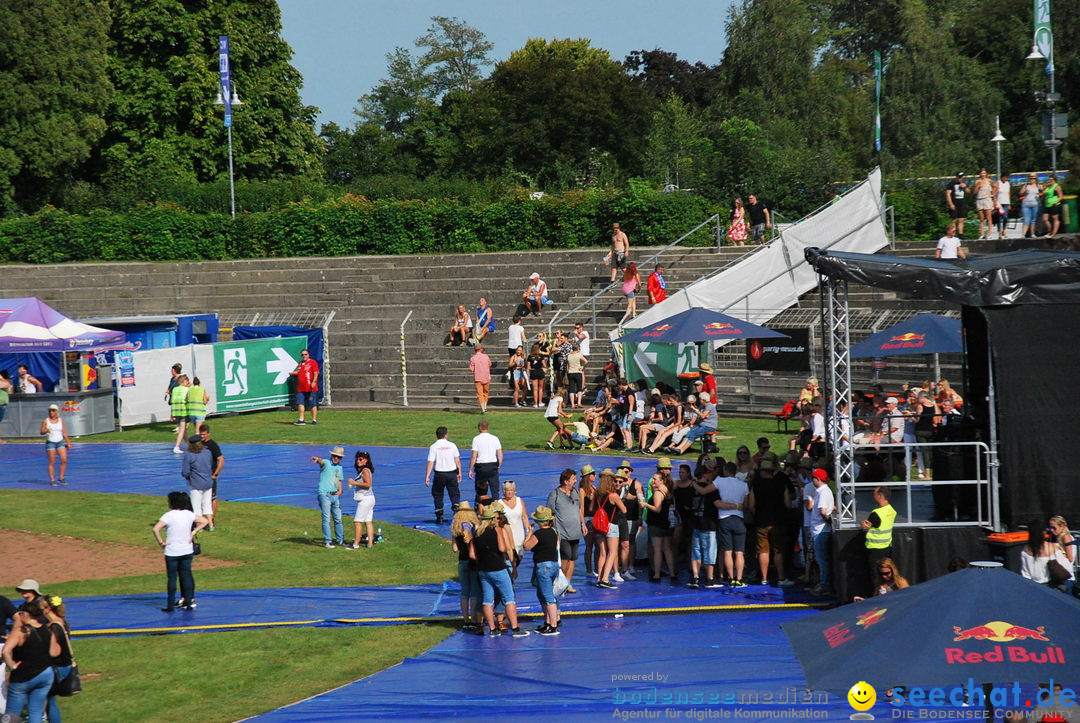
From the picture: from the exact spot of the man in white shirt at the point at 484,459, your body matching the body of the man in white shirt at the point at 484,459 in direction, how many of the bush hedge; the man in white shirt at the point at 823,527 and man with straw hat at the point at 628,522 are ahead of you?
1

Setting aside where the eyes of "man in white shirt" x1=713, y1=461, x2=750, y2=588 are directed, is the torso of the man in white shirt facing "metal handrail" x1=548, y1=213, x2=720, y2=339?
yes

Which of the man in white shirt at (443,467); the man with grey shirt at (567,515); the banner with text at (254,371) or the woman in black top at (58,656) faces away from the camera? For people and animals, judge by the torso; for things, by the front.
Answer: the man in white shirt

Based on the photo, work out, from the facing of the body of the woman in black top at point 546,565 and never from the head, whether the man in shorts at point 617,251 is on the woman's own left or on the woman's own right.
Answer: on the woman's own right

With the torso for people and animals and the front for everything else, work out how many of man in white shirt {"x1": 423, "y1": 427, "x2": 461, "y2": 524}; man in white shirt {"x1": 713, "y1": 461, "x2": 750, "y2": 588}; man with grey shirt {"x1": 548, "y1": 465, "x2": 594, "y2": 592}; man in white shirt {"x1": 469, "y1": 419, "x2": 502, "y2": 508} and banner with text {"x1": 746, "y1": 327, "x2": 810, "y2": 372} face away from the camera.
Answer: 3

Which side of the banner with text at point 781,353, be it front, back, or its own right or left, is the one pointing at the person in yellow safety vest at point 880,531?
front

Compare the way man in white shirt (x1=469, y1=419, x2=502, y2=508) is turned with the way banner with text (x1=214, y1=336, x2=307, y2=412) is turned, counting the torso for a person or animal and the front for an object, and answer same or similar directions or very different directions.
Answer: very different directions

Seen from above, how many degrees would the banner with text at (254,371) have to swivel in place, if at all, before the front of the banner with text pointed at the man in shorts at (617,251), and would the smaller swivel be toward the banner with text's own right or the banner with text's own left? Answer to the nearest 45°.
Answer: approximately 90° to the banner with text's own left

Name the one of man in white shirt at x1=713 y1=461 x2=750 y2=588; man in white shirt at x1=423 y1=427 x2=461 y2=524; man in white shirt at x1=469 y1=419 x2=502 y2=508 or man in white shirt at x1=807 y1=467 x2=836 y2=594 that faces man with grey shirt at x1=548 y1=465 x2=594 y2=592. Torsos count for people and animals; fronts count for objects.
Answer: man in white shirt at x1=807 y1=467 x2=836 y2=594

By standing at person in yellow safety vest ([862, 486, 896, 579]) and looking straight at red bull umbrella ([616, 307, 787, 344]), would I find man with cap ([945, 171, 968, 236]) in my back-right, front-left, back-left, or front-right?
front-right

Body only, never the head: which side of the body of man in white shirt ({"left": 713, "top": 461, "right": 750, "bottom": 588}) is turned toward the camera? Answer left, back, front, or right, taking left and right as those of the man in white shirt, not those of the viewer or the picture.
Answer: back

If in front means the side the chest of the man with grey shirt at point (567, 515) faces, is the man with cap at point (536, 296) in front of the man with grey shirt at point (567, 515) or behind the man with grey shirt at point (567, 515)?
behind

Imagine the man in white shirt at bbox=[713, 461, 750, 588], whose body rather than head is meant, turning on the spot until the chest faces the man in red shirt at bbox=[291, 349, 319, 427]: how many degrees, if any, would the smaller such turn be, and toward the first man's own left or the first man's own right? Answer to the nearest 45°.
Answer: approximately 45° to the first man's own left

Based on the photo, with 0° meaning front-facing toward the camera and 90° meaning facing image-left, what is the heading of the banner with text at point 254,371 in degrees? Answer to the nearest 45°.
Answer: approximately 0°

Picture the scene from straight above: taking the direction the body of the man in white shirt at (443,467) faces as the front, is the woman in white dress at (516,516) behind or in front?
behind
